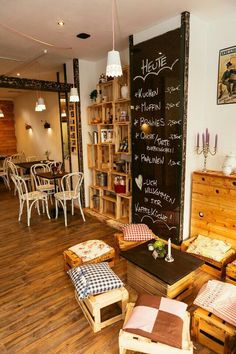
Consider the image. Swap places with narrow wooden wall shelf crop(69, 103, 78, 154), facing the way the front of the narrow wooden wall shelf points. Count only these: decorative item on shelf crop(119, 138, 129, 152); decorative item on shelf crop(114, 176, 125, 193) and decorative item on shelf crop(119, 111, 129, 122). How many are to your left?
3

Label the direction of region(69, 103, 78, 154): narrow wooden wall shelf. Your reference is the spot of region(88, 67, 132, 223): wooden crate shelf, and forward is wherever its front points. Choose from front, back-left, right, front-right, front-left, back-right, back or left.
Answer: right

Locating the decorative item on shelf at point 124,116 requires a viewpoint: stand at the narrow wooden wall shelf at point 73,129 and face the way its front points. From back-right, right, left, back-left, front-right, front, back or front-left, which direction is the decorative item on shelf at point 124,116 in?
left

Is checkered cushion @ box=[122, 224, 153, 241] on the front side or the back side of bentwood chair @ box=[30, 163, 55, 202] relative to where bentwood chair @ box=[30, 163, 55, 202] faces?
on the front side

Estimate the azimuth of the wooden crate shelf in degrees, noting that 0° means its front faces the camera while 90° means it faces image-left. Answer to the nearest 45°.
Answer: approximately 45°

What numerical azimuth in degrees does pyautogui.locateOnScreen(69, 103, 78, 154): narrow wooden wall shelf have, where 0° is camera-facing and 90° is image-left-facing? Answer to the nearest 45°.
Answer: approximately 45°

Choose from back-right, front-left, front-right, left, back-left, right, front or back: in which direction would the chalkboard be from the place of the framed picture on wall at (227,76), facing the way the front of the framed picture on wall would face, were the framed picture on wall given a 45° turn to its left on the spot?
right

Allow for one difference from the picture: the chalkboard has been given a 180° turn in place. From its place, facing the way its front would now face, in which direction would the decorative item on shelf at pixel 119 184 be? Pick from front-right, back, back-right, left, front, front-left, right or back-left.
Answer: left

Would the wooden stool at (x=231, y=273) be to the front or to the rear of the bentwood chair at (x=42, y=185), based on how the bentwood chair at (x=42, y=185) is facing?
to the front

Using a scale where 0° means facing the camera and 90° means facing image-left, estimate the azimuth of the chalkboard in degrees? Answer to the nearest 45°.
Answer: approximately 45°
